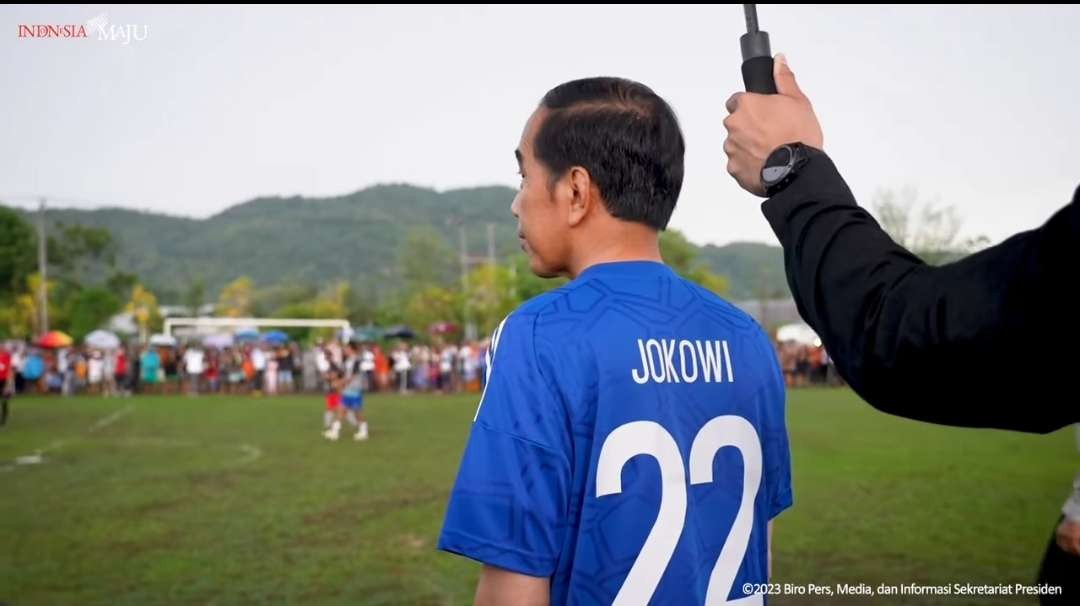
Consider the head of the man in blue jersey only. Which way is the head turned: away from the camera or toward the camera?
away from the camera

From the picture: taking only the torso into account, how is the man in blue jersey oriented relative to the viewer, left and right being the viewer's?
facing away from the viewer and to the left of the viewer

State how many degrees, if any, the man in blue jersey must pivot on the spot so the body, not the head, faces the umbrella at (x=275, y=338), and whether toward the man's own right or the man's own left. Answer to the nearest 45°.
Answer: approximately 45° to the man's own right
